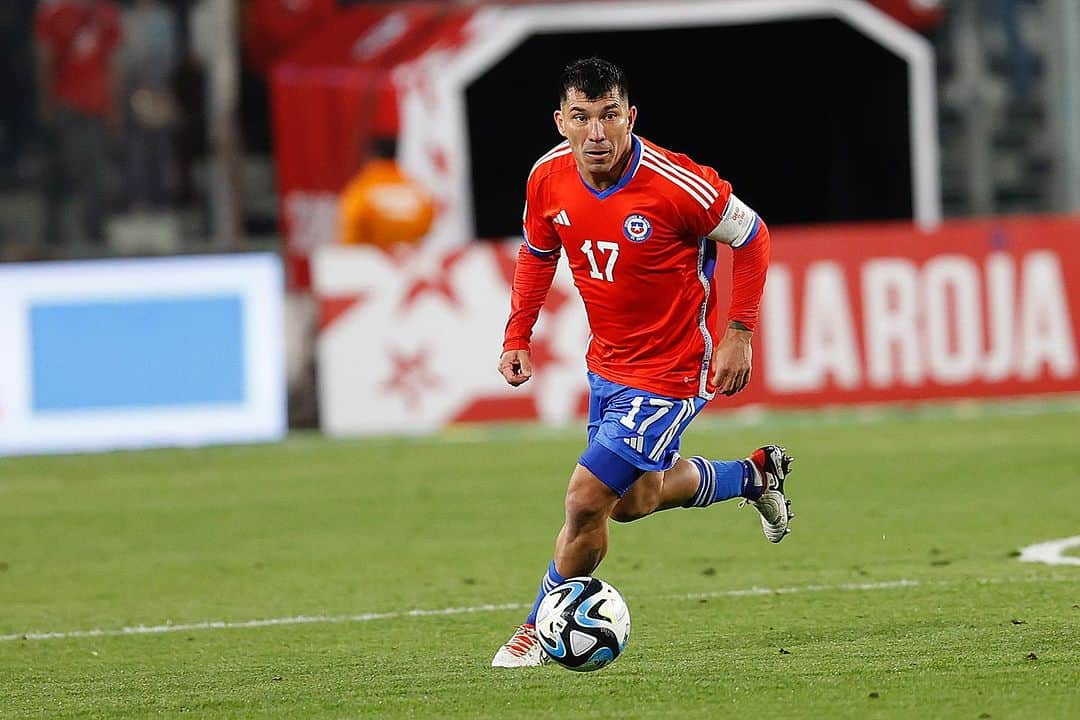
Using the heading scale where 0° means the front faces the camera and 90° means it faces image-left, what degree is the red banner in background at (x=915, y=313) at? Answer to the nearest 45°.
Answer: approximately 0°

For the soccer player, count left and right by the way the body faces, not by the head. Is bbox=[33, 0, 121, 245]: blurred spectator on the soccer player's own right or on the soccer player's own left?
on the soccer player's own right

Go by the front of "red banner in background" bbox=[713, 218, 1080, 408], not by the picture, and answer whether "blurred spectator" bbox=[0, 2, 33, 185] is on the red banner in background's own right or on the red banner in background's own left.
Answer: on the red banner in background's own right

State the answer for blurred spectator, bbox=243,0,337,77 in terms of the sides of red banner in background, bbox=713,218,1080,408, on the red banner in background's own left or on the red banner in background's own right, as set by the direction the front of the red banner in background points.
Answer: on the red banner in background's own right

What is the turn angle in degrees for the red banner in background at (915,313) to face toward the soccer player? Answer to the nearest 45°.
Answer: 0° — it already faces them

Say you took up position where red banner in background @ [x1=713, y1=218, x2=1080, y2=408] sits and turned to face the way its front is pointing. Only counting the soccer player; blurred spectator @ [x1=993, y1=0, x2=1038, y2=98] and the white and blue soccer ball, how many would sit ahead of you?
2

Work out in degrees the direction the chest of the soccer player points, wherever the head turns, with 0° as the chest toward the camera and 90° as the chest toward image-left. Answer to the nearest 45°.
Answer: approximately 45°

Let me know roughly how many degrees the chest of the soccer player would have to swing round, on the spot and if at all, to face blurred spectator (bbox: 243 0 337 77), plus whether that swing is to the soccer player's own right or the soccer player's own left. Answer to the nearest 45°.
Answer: approximately 135° to the soccer player's own right
